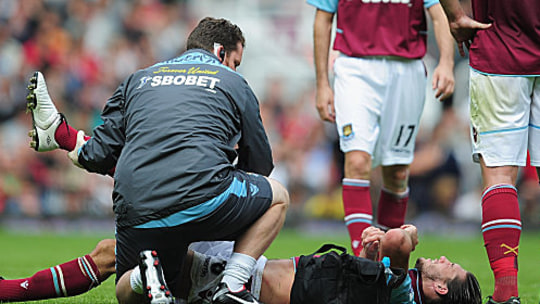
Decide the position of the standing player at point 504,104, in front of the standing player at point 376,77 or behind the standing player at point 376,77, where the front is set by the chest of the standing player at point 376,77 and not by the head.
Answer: in front

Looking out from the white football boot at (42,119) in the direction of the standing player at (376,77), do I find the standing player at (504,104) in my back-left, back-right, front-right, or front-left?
front-right

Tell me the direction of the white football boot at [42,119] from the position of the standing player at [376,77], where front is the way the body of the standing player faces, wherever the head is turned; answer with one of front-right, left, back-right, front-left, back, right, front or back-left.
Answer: front-right

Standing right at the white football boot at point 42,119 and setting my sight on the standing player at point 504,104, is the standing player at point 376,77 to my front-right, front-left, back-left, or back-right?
front-left

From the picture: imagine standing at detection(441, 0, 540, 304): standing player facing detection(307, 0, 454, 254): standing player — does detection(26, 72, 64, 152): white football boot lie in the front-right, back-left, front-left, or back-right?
front-left

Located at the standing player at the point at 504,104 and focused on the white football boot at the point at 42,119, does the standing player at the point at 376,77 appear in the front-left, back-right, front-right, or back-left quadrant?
front-right

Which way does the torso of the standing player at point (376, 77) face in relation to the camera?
toward the camera
